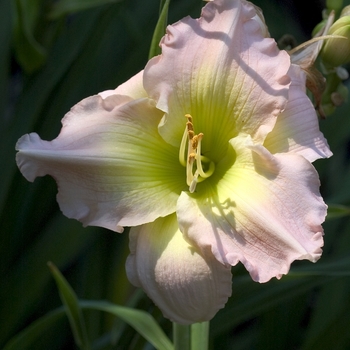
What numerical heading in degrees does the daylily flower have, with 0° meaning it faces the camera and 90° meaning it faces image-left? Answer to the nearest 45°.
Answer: approximately 0°
